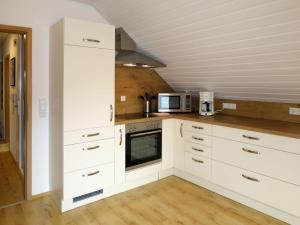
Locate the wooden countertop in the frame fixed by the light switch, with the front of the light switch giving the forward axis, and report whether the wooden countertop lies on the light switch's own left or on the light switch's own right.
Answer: on the light switch's own left

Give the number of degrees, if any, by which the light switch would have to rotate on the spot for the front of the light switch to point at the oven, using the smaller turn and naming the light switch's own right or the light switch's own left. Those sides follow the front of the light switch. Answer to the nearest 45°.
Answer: approximately 90° to the light switch's own left

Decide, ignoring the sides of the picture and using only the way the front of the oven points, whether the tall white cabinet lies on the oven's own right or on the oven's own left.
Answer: on the oven's own right

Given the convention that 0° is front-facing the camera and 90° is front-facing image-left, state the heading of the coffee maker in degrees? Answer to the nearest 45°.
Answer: approximately 0°

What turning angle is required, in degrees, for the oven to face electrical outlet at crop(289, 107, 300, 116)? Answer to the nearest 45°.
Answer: approximately 45° to its left

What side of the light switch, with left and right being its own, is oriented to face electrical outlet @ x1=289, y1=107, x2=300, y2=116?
left

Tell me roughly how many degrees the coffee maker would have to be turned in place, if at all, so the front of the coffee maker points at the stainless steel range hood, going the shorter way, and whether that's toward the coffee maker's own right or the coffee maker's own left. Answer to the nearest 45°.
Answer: approximately 45° to the coffee maker's own right

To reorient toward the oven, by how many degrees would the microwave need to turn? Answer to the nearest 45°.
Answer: approximately 45° to its right
